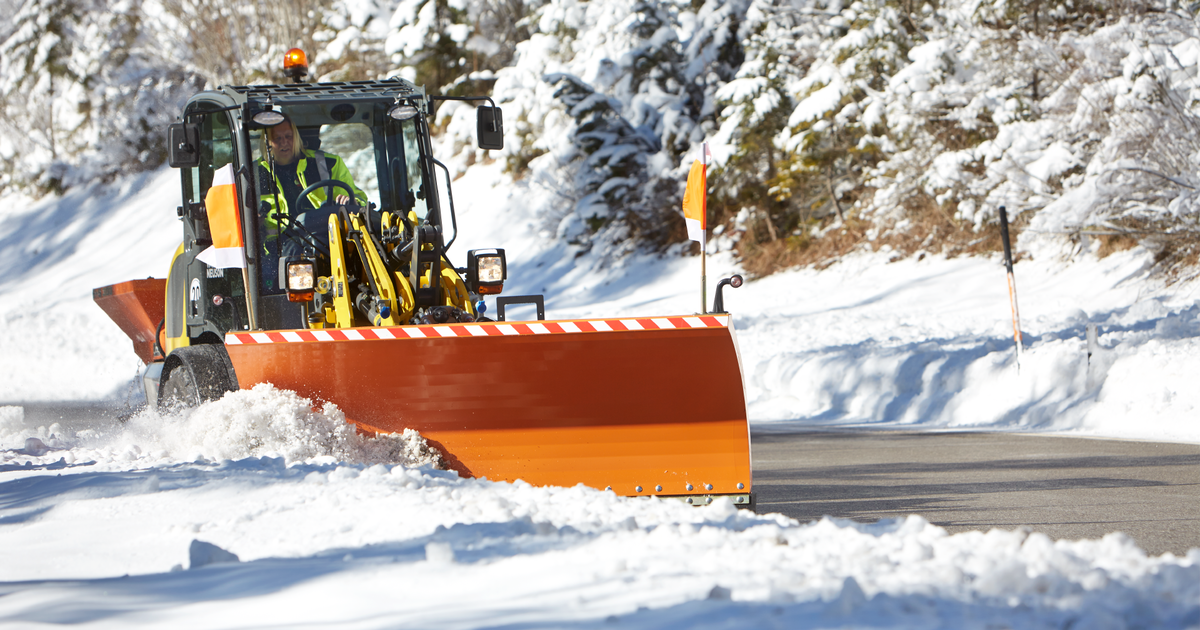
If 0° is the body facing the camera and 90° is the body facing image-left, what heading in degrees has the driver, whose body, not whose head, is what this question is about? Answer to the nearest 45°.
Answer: approximately 315°

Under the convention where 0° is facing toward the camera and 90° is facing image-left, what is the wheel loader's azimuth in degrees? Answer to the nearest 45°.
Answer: approximately 315°
